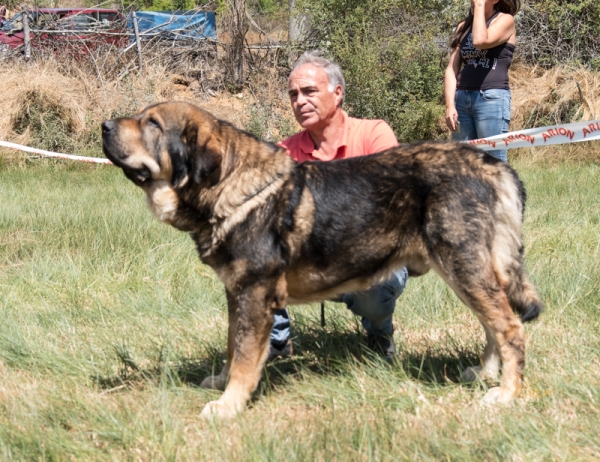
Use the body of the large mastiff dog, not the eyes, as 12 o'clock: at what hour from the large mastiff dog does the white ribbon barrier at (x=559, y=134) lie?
The white ribbon barrier is roughly at 4 o'clock from the large mastiff dog.

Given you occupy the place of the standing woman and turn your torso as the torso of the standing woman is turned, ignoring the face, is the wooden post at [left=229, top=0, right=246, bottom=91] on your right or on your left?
on your right

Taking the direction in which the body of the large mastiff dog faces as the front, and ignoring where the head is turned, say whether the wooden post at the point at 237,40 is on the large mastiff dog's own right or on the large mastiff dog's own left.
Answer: on the large mastiff dog's own right

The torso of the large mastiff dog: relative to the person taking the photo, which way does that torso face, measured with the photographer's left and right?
facing to the left of the viewer

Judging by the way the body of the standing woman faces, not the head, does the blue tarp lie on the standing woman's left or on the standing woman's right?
on the standing woman's right

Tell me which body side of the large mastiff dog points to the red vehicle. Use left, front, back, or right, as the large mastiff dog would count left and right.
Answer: right

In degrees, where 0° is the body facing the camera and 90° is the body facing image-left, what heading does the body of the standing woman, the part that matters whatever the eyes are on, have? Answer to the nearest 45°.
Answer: approximately 45°
